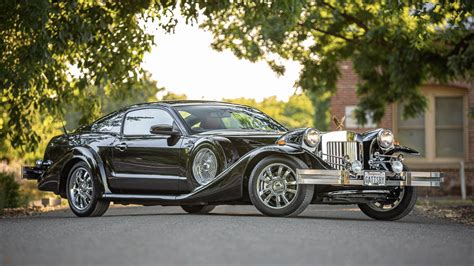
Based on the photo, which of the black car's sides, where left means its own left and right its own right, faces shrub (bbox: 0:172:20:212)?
back

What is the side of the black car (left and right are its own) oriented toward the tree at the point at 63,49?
back

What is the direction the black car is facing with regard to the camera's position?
facing the viewer and to the right of the viewer
